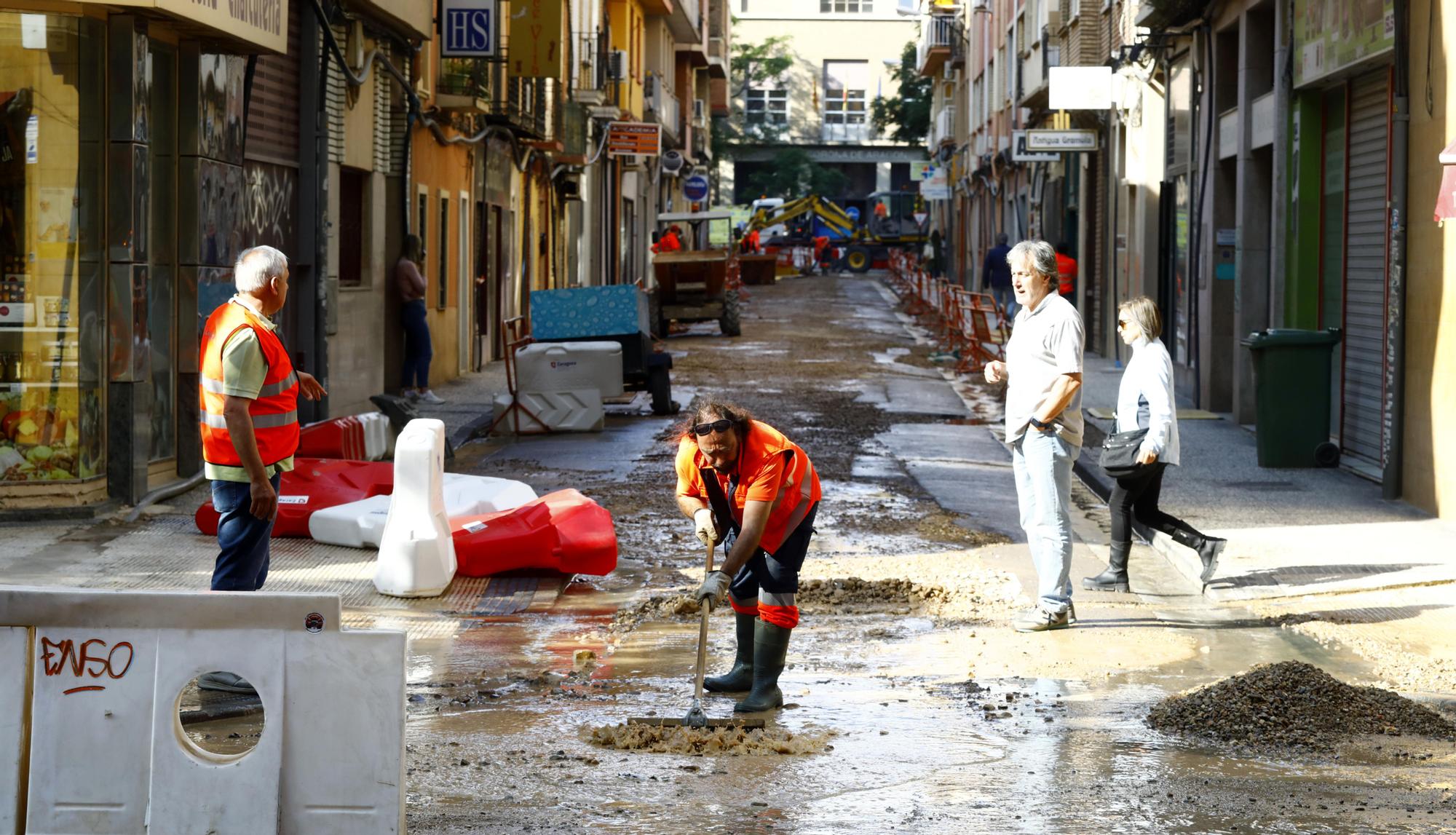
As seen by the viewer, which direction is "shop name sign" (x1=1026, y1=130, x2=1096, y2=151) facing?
toward the camera

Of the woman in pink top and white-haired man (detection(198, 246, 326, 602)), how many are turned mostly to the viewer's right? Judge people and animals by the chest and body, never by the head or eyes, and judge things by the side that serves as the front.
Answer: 2

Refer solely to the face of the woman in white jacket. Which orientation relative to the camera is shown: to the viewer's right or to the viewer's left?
to the viewer's left

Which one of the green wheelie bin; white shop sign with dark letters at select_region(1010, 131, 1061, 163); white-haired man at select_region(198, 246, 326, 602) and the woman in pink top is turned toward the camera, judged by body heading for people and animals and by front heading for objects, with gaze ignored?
the white shop sign with dark letters

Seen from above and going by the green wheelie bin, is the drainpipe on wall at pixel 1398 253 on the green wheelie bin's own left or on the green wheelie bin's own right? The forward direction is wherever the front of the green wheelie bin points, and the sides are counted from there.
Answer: on the green wheelie bin's own left

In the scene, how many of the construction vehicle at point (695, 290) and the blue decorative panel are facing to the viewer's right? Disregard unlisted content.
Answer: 0

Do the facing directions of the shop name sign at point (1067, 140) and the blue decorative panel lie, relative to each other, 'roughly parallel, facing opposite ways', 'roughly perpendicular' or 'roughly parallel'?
roughly parallel

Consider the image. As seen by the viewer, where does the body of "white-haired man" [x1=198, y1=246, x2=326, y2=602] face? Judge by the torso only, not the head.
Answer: to the viewer's right

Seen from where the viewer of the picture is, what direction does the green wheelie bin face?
facing to the left of the viewer

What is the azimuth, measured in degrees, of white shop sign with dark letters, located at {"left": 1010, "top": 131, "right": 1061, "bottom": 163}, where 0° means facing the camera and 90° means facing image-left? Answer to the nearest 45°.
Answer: approximately 0°

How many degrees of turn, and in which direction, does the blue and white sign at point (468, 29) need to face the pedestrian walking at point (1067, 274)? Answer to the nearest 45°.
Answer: approximately 135° to its left

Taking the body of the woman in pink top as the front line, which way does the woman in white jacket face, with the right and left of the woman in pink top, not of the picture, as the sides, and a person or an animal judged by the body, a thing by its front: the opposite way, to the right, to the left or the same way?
the opposite way

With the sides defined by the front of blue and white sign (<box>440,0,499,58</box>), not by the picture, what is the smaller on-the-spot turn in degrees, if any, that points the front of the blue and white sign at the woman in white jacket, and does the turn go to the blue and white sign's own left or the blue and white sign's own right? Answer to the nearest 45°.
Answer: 0° — it already faces them

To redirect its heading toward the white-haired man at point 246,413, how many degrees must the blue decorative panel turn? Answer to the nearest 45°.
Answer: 0° — it already faces them

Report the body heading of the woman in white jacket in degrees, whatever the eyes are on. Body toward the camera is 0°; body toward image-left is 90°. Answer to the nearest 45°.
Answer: approximately 90°
